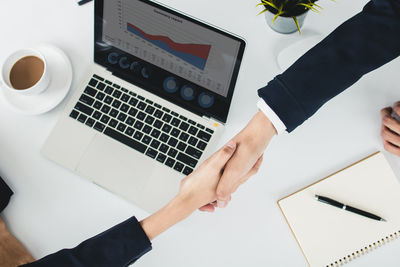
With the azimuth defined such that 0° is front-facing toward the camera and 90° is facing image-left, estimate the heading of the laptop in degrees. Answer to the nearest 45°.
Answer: approximately 45°
